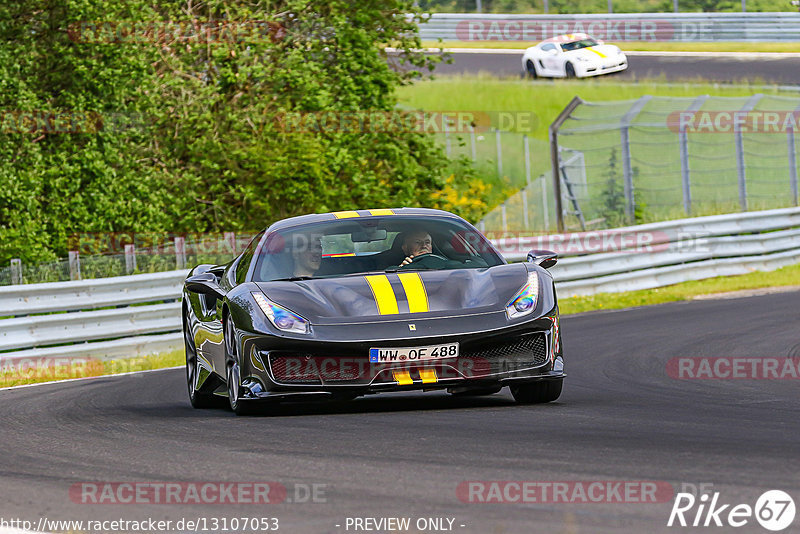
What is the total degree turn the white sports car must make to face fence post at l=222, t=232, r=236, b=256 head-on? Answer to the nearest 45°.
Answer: approximately 45° to its right

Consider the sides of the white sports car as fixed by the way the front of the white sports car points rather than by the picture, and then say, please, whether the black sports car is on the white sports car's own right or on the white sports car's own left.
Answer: on the white sports car's own right

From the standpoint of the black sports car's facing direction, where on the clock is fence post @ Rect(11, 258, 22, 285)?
The fence post is roughly at 5 o'clock from the black sports car.

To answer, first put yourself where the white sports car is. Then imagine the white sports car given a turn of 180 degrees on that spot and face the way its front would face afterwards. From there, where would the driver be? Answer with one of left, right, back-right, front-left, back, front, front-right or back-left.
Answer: back-left

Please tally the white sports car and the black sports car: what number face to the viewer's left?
0

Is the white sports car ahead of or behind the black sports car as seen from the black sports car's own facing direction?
behind

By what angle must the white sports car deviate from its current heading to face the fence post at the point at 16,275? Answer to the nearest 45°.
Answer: approximately 45° to its right

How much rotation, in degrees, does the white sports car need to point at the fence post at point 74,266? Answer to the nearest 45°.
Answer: approximately 45° to its right

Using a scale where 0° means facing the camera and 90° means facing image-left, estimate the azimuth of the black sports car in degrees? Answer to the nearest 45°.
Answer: approximately 0°

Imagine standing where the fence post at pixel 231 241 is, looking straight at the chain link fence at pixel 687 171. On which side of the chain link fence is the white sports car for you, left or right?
left

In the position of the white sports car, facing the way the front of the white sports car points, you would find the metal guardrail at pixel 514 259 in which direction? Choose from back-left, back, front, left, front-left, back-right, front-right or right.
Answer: front-right

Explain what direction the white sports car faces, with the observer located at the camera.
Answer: facing the viewer and to the right of the viewer
